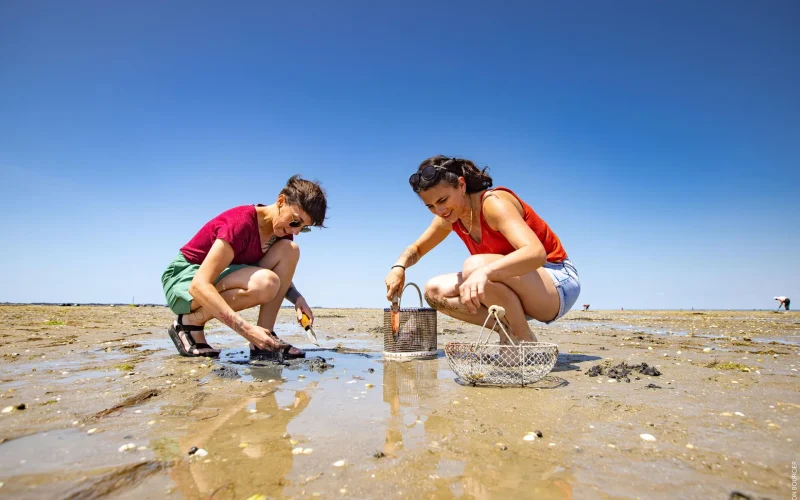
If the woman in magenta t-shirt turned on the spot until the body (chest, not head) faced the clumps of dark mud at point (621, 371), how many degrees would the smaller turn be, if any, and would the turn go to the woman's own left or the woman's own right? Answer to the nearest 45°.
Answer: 0° — they already face it

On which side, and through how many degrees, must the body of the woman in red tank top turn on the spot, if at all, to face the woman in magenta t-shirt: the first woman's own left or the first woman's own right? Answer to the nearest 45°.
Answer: approximately 45° to the first woman's own right

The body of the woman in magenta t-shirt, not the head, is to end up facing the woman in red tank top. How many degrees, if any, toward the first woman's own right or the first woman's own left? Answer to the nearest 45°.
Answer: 0° — they already face them

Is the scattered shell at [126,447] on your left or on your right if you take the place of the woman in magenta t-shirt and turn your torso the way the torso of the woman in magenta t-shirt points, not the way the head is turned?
on your right

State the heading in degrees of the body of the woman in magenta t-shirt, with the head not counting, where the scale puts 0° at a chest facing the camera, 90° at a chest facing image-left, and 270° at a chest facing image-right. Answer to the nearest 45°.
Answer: approximately 315°

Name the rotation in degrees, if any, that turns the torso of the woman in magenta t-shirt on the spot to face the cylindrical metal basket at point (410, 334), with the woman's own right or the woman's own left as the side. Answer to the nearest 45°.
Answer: approximately 45° to the woman's own left

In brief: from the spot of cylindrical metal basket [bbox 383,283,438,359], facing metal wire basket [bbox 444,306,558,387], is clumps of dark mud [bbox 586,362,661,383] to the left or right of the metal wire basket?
left

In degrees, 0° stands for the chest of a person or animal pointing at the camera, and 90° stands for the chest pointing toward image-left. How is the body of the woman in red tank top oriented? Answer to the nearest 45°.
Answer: approximately 45°
